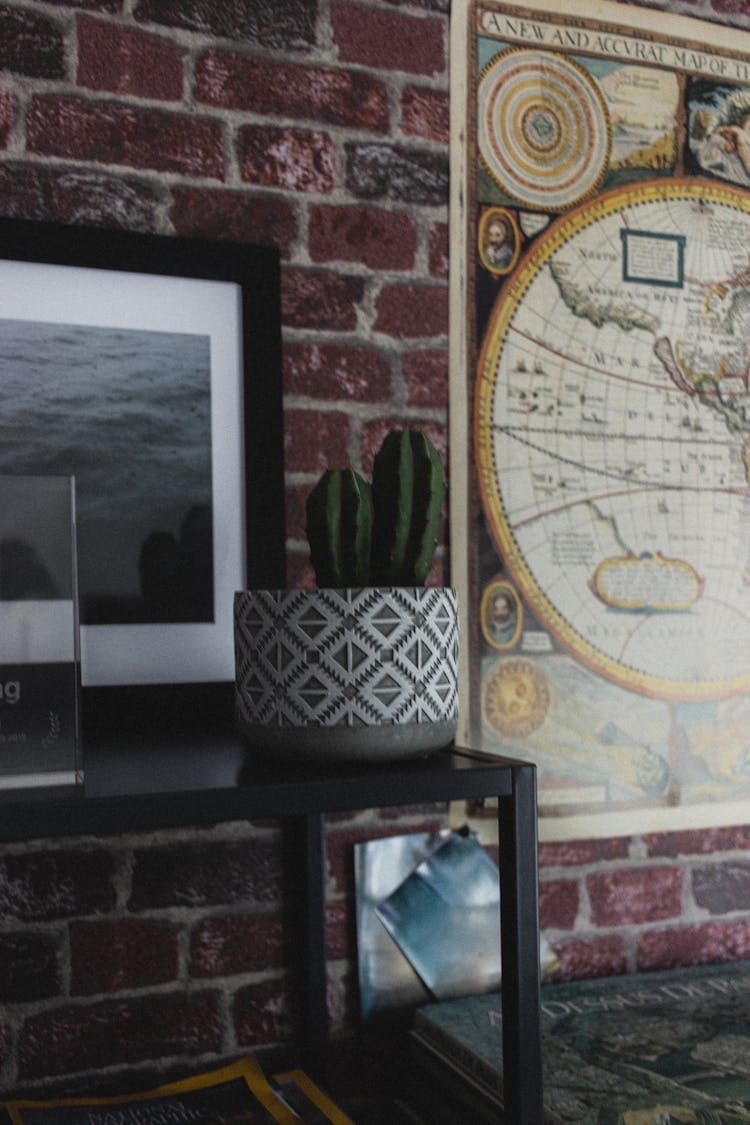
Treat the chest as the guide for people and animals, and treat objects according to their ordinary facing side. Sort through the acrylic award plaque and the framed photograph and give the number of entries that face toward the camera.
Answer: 2

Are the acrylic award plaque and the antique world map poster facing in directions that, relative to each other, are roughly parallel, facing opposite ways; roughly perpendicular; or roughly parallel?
roughly parallel

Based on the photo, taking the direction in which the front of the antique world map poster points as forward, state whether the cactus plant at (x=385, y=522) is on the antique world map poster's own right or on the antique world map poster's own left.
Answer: on the antique world map poster's own right

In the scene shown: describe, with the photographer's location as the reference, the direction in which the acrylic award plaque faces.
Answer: facing the viewer
